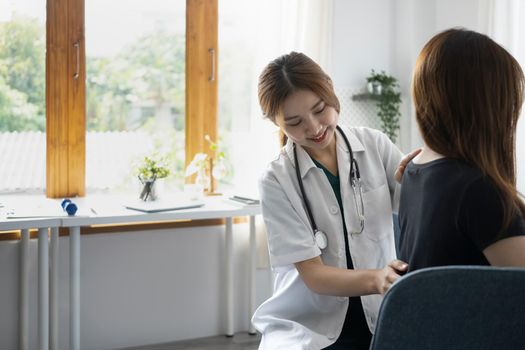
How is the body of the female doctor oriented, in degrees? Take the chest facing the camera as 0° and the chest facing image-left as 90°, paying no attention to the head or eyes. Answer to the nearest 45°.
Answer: approximately 315°

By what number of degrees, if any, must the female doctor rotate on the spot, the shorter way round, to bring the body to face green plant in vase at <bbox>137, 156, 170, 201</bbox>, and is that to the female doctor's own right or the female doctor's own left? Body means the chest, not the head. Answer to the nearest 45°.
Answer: approximately 180°

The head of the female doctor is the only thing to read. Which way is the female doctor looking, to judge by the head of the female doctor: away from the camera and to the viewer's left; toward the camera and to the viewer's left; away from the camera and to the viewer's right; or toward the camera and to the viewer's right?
toward the camera and to the viewer's right

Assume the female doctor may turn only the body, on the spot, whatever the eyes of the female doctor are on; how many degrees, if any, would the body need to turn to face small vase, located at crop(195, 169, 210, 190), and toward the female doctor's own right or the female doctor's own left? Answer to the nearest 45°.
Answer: approximately 135° to the female doctor's own left

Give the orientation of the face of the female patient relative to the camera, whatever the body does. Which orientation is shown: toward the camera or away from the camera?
away from the camera
